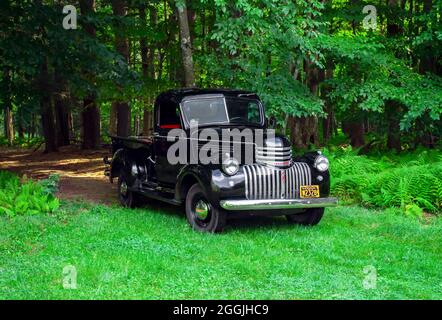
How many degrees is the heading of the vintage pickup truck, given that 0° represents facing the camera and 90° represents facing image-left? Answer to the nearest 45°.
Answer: approximately 315°

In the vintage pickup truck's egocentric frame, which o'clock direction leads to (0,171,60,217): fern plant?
The fern plant is roughly at 5 o'clock from the vintage pickup truck.
